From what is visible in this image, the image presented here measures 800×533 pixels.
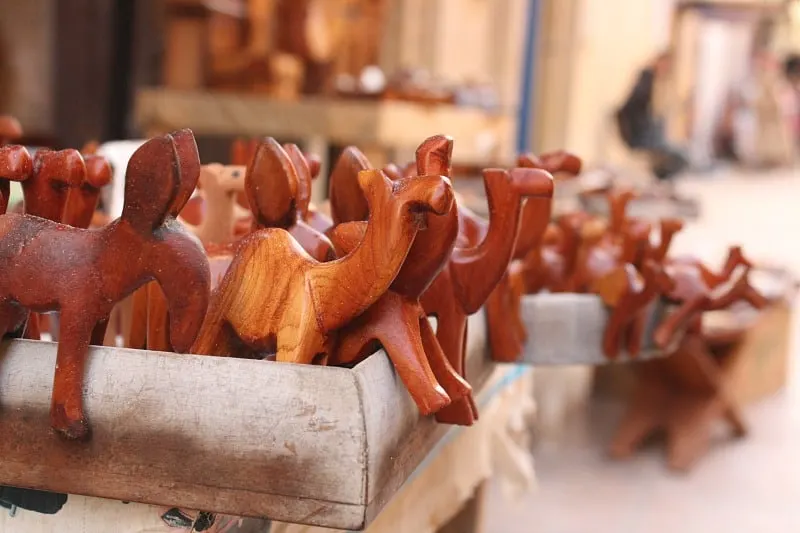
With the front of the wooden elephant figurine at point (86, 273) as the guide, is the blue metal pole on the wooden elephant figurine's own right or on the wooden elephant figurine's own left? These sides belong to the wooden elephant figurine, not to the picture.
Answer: on the wooden elephant figurine's own left

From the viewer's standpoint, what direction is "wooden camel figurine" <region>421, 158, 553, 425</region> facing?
to the viewer's right

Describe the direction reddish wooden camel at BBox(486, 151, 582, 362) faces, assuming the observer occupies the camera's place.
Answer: facing to the right of the viewer

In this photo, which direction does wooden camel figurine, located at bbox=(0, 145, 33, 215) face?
to the viewer's right

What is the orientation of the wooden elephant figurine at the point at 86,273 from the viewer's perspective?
to the viewer's right

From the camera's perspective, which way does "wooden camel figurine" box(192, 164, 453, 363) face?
to the viewer's right

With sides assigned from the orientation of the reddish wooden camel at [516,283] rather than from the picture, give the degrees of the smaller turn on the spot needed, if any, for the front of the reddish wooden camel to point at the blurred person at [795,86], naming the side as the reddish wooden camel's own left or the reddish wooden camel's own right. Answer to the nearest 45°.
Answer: approximately 90° to the reddish wooden camel's own left

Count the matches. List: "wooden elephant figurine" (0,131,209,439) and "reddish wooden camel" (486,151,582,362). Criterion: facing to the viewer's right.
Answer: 2
